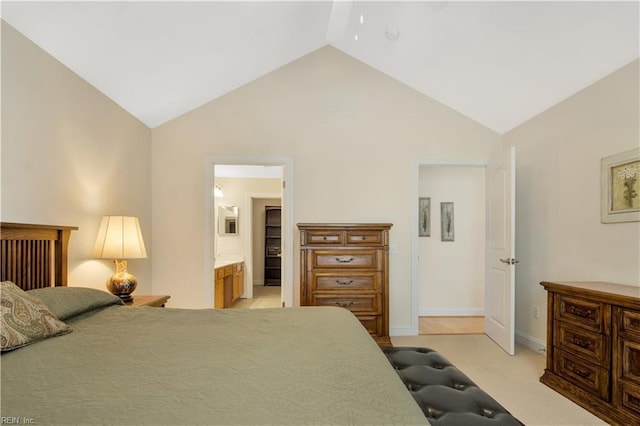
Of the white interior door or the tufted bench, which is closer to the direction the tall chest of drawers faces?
the tufted bench

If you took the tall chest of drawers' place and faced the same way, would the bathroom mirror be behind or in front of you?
behind

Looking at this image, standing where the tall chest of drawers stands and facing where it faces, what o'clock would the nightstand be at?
The nightstand is roughly at 2 o'clock from the tall chest of drawers.

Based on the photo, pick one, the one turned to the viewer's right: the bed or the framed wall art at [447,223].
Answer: the bed

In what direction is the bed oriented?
to the viewer's right

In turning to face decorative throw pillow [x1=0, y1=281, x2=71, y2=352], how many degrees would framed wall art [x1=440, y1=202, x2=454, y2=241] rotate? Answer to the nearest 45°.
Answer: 0° — it already faces it

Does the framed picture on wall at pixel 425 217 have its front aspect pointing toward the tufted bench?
yes

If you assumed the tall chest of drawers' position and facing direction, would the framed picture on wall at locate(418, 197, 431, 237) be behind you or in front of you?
behind

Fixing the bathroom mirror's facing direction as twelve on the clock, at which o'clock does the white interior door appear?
The white interior door is roughly at 11 o'clock from the bathroom mirror.

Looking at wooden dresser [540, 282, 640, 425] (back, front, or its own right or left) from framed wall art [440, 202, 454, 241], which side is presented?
right

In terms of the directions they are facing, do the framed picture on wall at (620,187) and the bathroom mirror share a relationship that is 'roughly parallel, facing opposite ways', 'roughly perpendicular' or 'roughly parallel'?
roughly perpendicular

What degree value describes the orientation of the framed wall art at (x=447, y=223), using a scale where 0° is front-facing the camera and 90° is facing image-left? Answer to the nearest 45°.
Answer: approximately 0°
